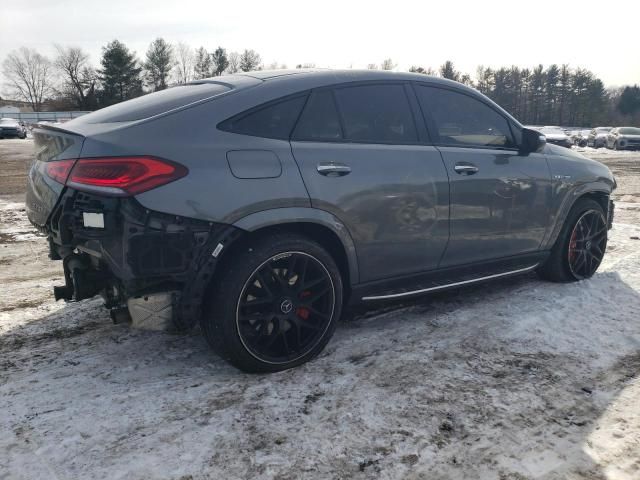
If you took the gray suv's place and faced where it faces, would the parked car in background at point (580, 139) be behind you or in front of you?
in front

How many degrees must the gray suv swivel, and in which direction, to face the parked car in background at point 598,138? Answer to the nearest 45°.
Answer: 0° — it already faces it

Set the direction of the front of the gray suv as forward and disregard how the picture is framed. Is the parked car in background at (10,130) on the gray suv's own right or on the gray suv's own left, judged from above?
on the gray suv's own left

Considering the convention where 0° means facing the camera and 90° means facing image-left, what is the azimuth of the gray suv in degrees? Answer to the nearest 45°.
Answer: approximately 225°

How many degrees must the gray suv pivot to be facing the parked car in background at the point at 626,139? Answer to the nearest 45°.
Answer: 0° — it already faces it
